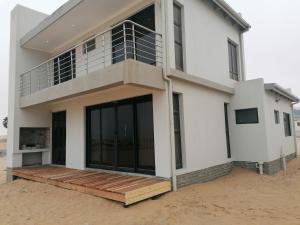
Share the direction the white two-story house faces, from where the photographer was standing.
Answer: facing the viewer and to the left of the viewer
